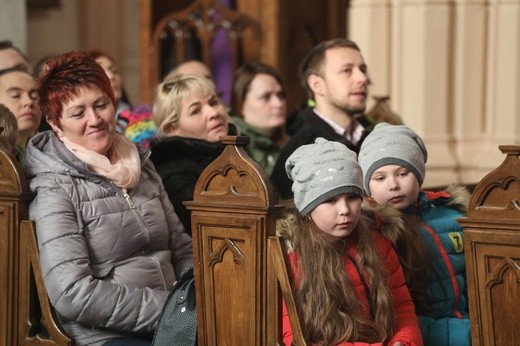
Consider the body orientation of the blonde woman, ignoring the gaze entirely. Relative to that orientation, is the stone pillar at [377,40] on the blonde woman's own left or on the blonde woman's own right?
on the blonde woman's own left

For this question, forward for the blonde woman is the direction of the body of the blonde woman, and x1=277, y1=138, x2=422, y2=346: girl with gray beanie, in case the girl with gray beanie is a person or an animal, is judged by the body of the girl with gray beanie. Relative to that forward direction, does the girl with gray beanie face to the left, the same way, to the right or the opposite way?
the same way

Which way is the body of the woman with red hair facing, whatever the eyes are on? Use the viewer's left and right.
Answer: facing the viewer and to the right of the viewer

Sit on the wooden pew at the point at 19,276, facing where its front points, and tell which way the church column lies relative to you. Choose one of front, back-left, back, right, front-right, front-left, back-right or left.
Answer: left

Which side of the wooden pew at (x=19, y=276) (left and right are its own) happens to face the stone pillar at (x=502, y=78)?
left

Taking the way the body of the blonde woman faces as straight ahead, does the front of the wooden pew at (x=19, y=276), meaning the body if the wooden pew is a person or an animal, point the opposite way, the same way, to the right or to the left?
the same way

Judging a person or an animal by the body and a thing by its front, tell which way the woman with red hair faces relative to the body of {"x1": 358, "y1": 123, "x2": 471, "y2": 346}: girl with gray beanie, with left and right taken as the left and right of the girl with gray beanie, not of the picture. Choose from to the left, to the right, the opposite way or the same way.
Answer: the same way

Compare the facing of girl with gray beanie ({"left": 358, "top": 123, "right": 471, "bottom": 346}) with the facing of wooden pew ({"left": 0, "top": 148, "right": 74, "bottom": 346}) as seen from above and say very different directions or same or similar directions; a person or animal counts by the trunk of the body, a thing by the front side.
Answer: same or similar directions

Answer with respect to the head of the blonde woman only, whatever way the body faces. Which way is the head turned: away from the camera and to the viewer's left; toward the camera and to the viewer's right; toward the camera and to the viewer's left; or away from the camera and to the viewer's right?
toward the camera and to the viewer's right

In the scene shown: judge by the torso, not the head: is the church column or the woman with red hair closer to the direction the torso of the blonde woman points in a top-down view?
the woman with red hair

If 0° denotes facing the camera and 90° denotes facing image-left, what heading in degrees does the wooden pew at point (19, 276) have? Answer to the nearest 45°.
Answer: approximately 315°

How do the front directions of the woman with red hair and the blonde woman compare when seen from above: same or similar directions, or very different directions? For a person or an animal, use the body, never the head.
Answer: same or similar directions

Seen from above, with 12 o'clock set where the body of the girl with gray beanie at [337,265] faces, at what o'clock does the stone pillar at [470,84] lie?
The stone pillar is roughly at 8 o'clock from the girl with gray beanie.
